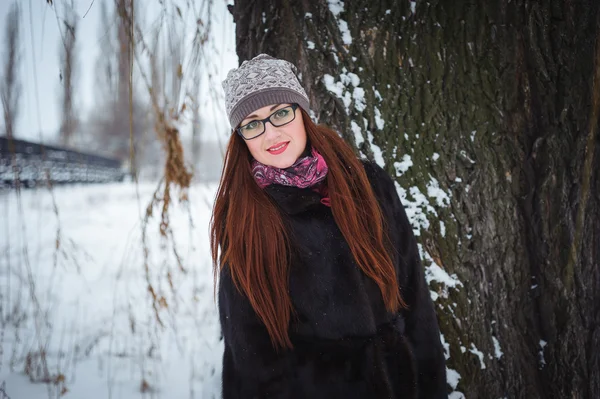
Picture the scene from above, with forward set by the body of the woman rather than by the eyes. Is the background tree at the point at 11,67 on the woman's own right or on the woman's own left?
on the woman's own right

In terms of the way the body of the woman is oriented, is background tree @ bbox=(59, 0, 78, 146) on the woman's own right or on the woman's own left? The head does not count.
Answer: on the woman's own right

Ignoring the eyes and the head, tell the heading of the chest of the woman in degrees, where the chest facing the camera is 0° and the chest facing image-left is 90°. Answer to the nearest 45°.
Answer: approximately 0°
